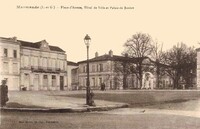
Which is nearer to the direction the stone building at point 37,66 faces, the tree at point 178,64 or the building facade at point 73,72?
the tree

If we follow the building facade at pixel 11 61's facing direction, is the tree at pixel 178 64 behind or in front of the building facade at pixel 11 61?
in front

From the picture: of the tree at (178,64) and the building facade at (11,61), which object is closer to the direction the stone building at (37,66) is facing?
the tree

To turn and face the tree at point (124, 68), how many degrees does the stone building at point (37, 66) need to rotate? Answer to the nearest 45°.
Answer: approximately 45° to its left

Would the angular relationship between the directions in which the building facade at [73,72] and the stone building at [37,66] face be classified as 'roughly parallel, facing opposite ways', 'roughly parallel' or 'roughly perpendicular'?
roughly parallel

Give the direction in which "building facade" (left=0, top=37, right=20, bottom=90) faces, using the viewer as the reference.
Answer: facing the viewer and to the right of the viewer

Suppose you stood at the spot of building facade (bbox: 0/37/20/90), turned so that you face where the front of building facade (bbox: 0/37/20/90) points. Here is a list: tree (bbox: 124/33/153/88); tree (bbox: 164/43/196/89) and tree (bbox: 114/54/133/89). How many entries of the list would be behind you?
0

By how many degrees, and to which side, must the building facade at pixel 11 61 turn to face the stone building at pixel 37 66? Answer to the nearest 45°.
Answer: approximately 90° to its left

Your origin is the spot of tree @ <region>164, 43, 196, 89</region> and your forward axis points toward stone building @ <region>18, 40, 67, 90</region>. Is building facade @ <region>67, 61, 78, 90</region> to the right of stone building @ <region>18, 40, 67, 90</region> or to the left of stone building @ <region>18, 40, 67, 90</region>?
right

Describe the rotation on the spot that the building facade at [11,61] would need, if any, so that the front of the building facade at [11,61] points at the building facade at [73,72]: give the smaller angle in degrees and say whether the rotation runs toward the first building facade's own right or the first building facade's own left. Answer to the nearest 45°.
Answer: approximately 135° to the first building facade's own left

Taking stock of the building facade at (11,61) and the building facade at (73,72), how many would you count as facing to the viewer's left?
0

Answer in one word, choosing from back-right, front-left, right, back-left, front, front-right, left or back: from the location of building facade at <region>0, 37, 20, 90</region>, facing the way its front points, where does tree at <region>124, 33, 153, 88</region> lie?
left

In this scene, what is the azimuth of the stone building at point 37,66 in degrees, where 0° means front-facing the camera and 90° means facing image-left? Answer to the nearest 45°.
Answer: approximately 315°

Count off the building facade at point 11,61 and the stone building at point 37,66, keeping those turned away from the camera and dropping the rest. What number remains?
0

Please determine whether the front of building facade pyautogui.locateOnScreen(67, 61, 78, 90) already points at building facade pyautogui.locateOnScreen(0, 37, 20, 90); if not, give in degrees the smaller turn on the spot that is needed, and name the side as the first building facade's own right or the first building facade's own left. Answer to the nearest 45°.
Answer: approximately 45° to the first building facade's own right
